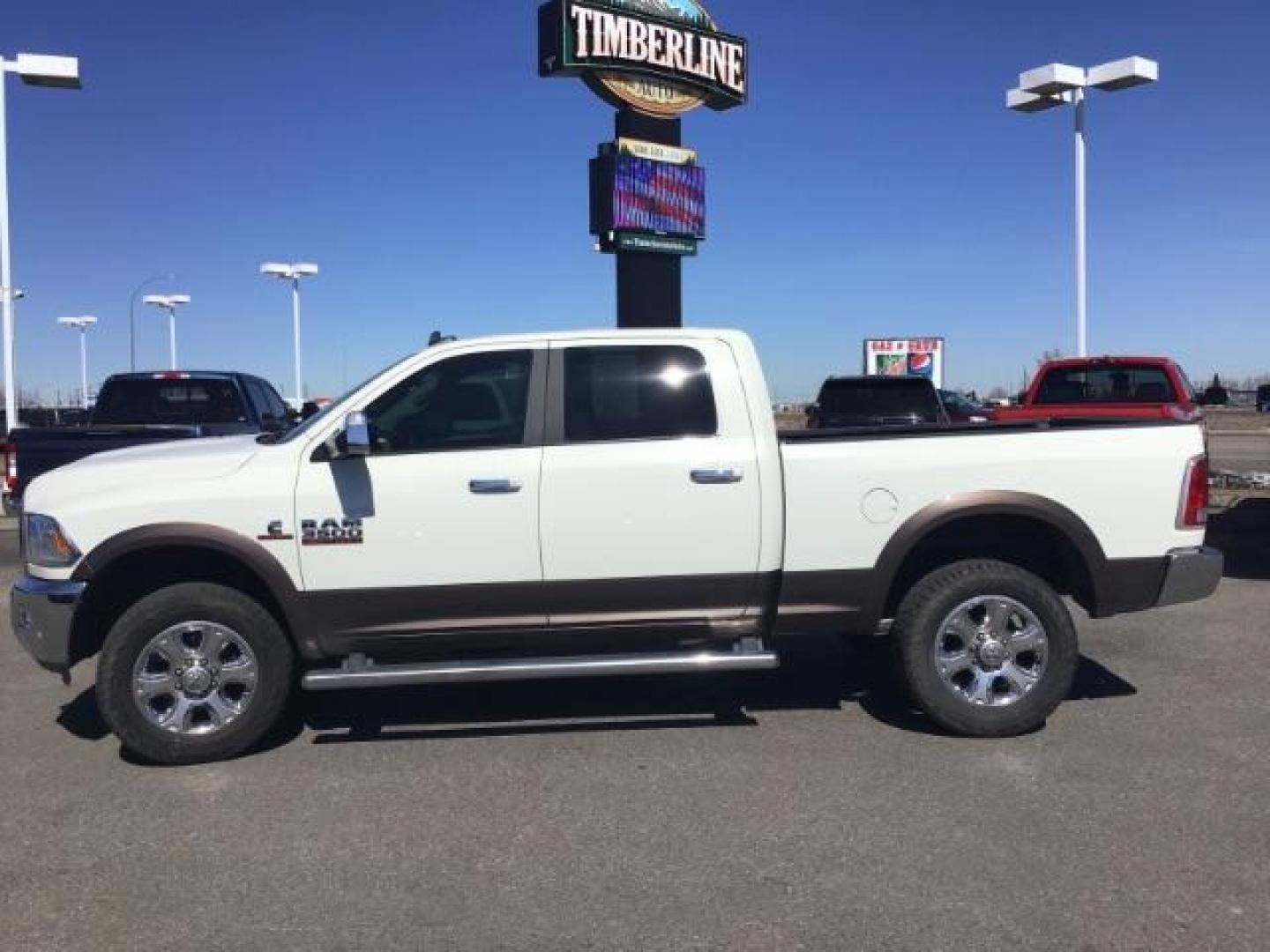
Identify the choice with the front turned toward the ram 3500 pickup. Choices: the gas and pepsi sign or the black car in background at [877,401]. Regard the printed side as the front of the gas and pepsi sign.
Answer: the gas and pepsi sign

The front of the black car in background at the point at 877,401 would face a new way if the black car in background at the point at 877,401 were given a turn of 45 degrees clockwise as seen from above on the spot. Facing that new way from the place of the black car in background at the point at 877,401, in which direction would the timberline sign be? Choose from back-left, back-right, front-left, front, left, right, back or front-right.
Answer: left

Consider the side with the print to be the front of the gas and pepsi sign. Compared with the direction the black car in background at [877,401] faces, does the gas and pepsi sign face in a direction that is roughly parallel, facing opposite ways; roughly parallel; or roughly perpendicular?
roughly parallel, facing opposite ways

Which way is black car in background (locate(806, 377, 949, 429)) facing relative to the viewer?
away from the camera

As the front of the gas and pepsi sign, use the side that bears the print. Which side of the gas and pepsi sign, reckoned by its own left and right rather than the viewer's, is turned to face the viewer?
front

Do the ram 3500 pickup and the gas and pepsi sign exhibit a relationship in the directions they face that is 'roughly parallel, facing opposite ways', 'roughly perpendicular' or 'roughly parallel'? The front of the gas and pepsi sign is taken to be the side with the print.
roughly perpendicular

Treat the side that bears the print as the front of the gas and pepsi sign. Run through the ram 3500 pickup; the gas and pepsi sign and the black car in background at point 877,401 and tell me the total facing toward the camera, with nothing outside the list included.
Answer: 1

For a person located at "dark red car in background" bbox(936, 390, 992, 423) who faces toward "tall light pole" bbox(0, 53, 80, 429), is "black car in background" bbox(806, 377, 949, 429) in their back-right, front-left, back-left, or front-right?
front-left

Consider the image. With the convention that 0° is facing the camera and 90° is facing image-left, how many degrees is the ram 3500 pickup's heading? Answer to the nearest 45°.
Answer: approximately 90°

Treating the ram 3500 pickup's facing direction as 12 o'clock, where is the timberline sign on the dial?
The timberline sign is roughly at 3 o'clock from the ram 3500 pickup.

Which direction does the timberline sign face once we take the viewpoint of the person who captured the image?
facing the viewer and to the right of the viewer

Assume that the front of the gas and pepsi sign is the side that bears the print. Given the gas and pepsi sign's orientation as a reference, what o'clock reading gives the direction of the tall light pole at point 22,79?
The tall light pole is roughly at 1 o'clock from the gas and pepsi sign.
